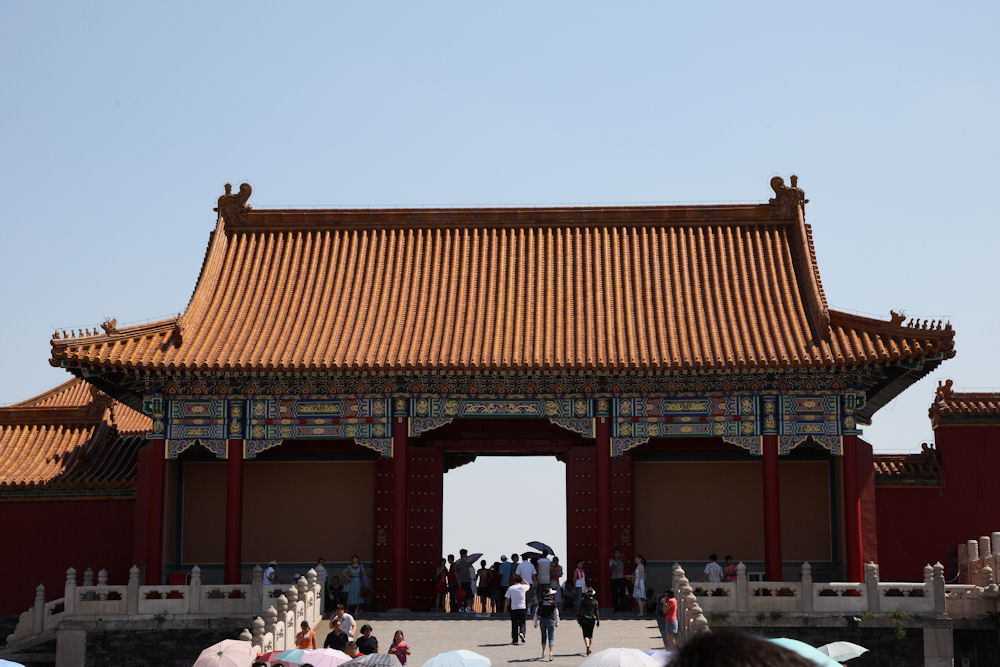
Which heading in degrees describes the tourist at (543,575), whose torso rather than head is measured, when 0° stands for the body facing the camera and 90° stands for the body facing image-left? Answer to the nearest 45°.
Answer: approximately 180°

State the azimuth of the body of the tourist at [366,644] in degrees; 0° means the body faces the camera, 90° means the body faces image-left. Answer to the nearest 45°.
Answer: approximately 0°

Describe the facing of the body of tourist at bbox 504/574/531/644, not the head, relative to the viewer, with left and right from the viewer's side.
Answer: facing away from the viewer

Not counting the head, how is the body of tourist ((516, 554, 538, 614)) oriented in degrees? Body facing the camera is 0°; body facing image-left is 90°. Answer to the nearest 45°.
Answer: approximately 180°

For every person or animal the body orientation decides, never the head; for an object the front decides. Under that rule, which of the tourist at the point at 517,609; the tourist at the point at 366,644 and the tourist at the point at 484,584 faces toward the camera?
the tourist at the point at 366,644

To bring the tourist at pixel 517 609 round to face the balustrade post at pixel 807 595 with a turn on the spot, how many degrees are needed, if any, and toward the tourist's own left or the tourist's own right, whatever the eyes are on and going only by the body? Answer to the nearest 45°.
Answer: approximately 90° to the tourist's own right

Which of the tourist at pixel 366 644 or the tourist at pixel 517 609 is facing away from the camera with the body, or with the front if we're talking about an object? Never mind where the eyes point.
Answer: the tourist at pixel 517 609

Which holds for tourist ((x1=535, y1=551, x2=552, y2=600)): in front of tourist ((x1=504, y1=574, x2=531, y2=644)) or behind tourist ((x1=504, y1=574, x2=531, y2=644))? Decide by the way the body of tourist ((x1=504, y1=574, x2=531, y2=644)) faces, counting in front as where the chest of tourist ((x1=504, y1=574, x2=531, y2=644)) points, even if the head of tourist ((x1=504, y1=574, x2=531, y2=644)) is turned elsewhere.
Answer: in front

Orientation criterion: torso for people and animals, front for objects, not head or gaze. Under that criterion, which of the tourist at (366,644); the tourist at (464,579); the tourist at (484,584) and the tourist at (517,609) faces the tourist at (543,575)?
the tourist at (517,609)
